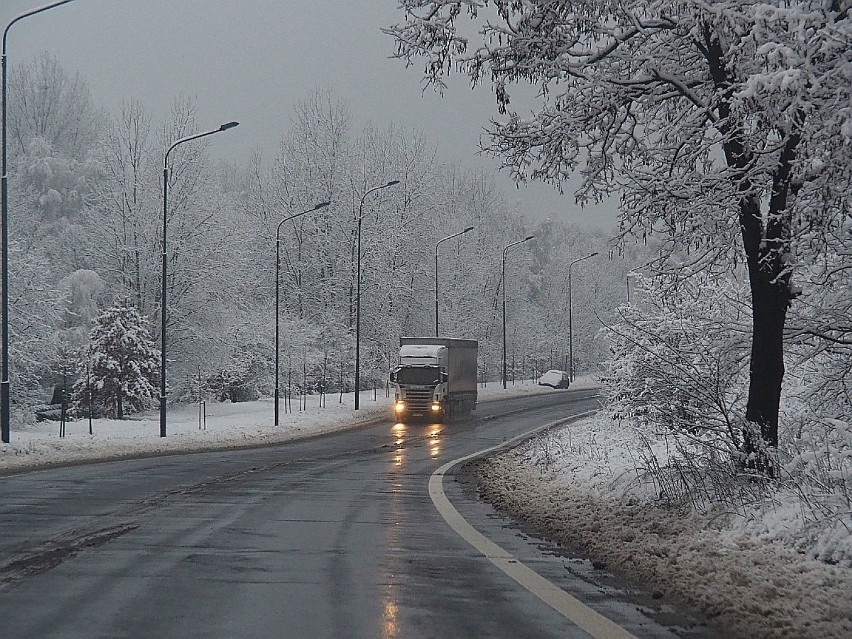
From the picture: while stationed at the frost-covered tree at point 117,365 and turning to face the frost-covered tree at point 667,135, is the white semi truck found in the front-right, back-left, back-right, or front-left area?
front-left

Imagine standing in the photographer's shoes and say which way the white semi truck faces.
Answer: facing the viewer

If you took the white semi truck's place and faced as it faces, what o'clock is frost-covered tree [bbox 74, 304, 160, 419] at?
The frost-covered tree is roughly at 3 o'clock from the white semi truck.

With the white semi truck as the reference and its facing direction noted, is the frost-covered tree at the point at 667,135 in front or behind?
in front
